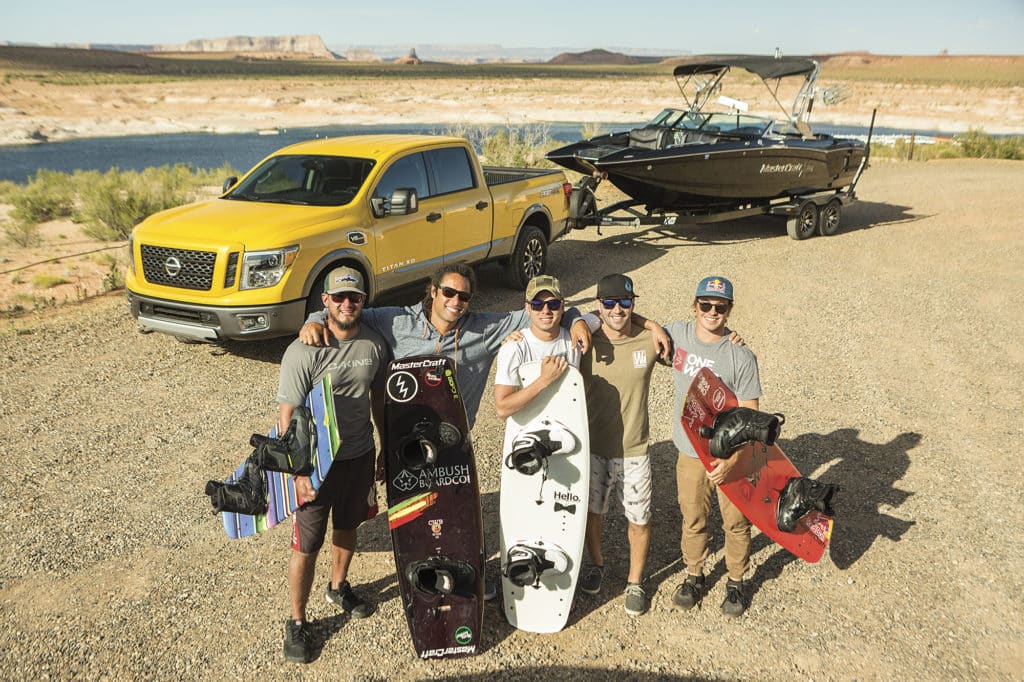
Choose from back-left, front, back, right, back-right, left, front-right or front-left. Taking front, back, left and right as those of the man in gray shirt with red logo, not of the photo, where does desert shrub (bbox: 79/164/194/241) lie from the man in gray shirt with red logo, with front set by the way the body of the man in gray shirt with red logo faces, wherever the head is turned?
back-right

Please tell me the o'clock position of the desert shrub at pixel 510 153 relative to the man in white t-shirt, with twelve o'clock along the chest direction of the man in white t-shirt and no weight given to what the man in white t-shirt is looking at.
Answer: The desert shrub is roughly at 6 o'clock from the man in white t-shirt.

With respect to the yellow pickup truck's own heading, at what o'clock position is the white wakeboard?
The white wakeboard is roughly at 10 o'clock from the yellow pickup truck.

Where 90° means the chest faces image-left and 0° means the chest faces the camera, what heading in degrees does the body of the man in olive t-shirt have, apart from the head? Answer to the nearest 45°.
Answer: approximately 0°

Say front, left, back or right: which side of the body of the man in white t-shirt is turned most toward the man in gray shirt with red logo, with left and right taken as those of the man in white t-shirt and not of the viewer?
left

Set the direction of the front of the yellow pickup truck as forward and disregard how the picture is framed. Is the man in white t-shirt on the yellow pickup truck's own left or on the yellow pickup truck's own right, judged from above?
on the yellow pickup truck's own left

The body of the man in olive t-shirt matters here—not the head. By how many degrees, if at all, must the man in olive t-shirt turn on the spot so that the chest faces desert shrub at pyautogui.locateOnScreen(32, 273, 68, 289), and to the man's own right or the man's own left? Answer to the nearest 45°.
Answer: approximately 135° to the man's own right
